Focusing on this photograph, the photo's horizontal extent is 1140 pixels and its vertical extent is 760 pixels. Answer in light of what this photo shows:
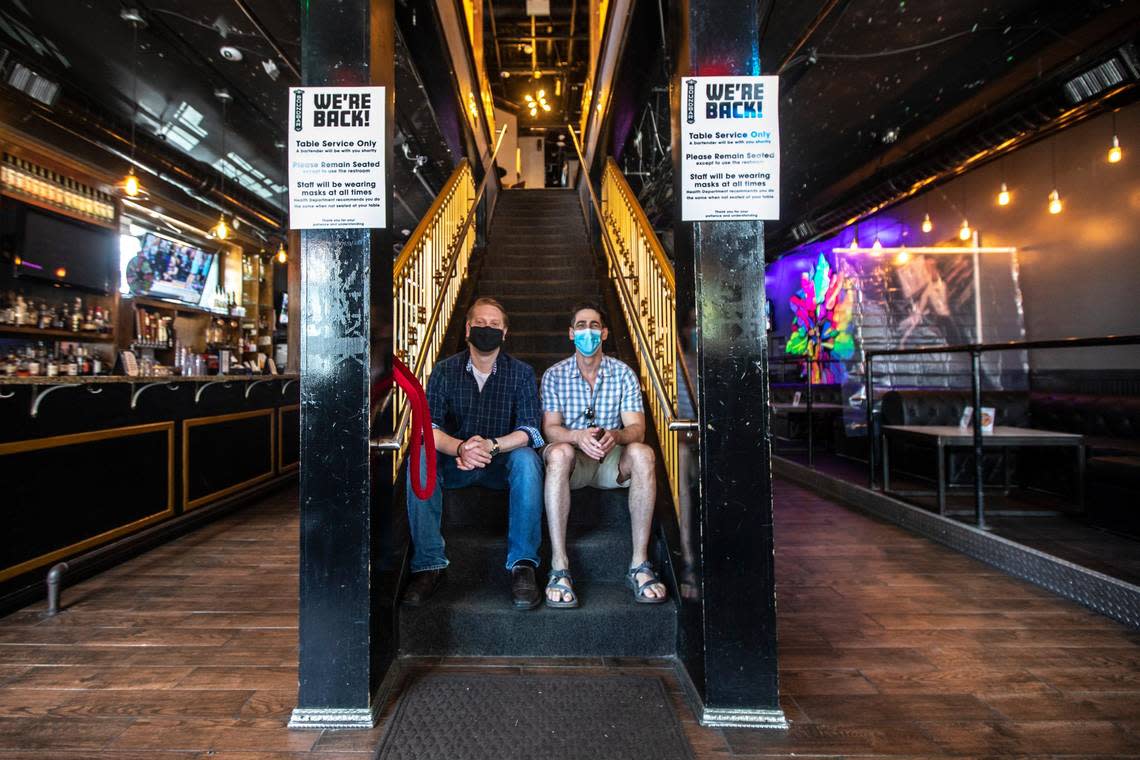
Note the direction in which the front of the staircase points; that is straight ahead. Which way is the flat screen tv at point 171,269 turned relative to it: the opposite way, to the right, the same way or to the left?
to the left

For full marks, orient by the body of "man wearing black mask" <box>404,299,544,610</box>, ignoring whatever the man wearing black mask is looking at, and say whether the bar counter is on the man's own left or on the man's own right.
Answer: on the man's own right

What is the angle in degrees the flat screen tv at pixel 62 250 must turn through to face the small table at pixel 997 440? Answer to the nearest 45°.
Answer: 0° — it already faces it

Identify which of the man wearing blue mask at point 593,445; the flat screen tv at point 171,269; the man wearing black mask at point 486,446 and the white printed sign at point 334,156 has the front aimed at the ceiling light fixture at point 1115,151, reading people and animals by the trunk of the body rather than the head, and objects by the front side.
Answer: the flat screen tv

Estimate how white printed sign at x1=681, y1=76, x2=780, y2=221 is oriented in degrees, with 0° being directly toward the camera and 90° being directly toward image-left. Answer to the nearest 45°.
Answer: approximately 0°

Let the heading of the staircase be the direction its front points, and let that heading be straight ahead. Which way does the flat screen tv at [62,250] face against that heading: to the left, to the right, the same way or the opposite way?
to the left

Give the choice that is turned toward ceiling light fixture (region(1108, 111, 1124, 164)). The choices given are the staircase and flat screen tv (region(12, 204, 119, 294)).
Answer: the flat screen tv

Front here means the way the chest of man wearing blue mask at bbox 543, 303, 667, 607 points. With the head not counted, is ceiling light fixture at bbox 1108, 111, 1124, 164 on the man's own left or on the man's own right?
on the man's own left
